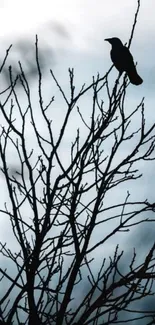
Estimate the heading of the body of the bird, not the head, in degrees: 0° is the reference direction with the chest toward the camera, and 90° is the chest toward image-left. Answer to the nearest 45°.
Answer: approximately 90°
